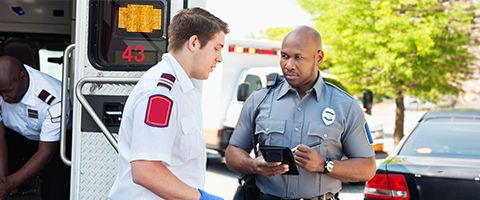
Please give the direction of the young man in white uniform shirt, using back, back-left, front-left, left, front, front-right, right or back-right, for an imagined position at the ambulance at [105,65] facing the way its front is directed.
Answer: back

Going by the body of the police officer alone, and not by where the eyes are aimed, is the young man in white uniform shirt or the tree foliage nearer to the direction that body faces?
the young man in white uniform shirt

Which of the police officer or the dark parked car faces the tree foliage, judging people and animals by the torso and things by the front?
the dark parked car

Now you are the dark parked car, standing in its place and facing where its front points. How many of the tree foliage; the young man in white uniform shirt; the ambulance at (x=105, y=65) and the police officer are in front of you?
1

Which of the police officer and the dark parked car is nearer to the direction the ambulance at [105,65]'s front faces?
the dark parked car

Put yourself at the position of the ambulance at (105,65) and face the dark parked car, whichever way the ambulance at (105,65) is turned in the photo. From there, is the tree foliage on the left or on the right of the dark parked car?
left

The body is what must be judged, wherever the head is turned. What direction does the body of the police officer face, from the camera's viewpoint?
toward the camera

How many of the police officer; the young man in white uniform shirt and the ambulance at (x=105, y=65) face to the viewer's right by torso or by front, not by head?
1

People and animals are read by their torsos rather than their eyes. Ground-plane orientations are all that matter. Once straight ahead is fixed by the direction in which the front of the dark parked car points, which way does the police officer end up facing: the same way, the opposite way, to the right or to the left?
the opposite way

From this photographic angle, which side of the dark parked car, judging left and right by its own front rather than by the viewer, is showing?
back

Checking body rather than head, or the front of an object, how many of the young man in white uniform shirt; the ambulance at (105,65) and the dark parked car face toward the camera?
0

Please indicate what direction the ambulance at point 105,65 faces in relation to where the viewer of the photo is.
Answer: facing away from the viewer

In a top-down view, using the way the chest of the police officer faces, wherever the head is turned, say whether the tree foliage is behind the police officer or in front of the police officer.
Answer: behind

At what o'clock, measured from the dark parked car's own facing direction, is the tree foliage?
The tree foliage is roughly at 12 o'clock from the dark parked car.

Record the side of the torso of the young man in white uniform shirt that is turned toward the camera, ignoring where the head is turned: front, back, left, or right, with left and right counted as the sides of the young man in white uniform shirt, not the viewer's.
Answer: right

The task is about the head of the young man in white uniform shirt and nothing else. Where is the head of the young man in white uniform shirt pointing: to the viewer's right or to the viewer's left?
to the viewer's right

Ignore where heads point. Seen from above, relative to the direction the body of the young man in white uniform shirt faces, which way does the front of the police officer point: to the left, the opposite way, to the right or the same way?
to the right

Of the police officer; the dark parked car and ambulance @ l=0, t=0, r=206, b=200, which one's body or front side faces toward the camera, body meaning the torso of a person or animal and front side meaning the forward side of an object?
the police officer
